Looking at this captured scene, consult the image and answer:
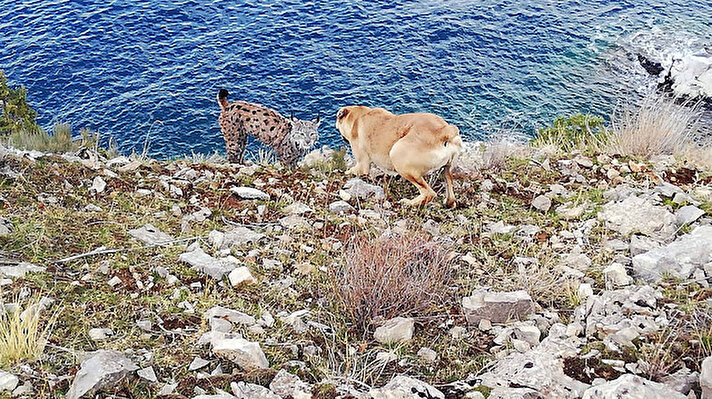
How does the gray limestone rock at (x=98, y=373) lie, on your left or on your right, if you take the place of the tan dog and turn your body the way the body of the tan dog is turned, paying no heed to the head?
on your left

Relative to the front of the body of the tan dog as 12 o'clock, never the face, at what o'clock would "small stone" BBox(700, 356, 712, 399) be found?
The small stone is roughly at 7 o'clock from the tan dog.

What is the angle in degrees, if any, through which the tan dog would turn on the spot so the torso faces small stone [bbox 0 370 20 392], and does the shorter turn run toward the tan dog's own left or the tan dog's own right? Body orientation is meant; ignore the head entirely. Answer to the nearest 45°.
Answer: approximately 90° to the tan dog's own left

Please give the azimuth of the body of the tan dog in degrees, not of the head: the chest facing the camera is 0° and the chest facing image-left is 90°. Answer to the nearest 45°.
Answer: approximately 135°

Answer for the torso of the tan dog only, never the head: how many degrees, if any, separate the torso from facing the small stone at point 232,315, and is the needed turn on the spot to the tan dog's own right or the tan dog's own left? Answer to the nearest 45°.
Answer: approximately 135° to the tan dog's own left

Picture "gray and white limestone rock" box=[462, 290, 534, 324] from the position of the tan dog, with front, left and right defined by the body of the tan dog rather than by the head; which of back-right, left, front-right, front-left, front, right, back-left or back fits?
back-left

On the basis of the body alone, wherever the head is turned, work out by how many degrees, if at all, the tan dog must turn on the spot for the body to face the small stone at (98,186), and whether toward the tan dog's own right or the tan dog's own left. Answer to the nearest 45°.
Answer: approximately 45° to the tan dog's own left

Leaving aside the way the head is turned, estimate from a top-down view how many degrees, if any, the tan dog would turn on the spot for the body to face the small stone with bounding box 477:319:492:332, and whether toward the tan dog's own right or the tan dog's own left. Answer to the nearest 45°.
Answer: approximately 135° to the tan dog's own left

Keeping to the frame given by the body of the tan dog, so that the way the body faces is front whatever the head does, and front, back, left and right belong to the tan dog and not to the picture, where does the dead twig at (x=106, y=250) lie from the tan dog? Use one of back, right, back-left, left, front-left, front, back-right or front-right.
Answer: left

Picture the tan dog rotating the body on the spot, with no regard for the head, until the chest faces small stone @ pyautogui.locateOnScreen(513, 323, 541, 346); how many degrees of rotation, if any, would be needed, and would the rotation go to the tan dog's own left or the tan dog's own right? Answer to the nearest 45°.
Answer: approximately 135° to the tan dog's own left

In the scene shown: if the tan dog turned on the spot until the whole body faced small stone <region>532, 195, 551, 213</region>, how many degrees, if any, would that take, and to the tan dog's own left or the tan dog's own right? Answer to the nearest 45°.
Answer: approximately 180°

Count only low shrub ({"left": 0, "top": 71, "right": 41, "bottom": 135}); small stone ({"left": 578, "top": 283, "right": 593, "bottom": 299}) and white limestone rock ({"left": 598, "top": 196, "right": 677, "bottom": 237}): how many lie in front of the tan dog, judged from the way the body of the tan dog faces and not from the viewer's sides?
1

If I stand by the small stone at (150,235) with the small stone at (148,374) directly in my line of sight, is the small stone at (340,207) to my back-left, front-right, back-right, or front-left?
back-left

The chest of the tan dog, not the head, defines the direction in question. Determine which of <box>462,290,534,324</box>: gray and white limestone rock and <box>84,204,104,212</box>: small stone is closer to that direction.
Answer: the small stone

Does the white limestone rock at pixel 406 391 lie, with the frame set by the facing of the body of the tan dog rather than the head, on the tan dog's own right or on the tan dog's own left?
on the tan dog's own left

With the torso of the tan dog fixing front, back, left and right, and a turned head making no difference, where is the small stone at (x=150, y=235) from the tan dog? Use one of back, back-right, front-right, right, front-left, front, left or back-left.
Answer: left

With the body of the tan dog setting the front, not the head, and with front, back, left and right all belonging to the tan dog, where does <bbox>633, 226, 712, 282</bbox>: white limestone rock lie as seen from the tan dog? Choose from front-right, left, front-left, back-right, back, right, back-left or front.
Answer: back
